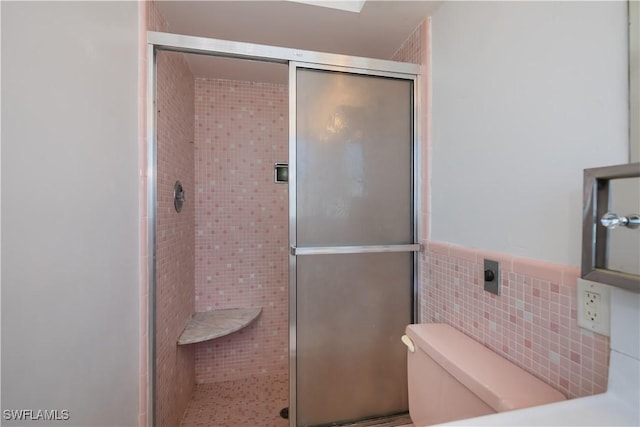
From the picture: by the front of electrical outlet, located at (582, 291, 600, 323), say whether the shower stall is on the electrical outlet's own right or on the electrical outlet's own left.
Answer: on the electrical outlet's own right

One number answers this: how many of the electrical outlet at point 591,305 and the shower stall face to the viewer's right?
0

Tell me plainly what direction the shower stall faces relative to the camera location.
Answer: facing the viewer

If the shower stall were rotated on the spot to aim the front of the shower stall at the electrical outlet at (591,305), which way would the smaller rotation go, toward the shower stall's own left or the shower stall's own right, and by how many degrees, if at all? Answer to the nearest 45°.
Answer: approximately 45° to the shower stall's own left

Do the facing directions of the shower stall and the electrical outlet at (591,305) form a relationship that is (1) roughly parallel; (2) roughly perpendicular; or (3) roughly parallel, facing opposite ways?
roughly perpendicular
